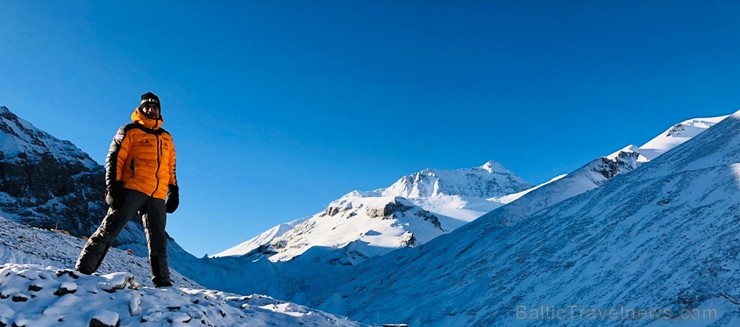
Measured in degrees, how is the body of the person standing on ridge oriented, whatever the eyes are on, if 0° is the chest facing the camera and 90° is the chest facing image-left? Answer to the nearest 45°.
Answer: approximately 315°
